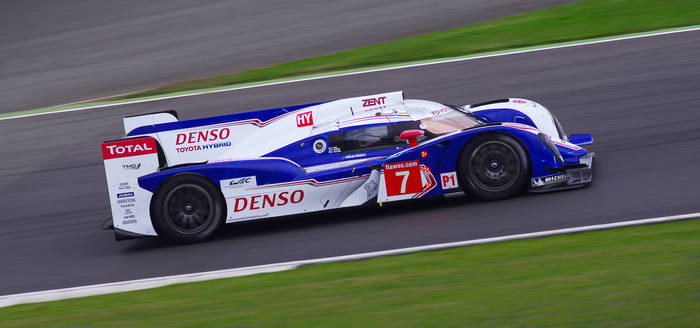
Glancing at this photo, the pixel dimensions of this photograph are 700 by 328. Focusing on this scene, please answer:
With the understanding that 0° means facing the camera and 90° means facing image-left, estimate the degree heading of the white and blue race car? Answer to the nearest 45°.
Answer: approximately 270°
